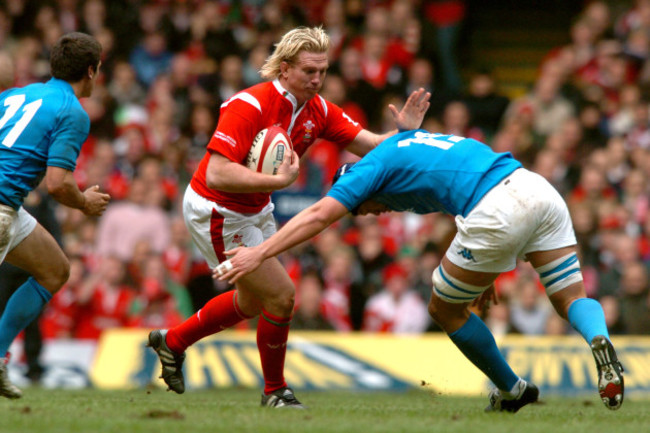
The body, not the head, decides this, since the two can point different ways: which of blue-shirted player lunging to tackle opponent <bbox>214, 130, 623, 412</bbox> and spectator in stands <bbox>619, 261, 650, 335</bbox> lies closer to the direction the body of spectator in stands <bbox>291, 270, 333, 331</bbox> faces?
the blue-shirted player lunging to tackle opponent

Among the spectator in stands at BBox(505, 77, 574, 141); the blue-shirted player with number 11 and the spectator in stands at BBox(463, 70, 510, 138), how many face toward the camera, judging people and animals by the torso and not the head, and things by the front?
2

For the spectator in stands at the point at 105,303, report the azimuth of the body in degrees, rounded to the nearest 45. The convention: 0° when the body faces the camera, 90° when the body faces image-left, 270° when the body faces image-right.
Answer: approximately 0°

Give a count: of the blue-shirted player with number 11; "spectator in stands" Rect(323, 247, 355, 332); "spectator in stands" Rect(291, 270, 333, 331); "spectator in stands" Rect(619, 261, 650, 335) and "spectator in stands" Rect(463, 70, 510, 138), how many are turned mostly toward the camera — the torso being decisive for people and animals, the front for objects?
4

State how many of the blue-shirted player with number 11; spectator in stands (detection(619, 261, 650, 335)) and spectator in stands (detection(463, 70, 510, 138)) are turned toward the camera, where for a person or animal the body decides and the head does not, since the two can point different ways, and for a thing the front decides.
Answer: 2

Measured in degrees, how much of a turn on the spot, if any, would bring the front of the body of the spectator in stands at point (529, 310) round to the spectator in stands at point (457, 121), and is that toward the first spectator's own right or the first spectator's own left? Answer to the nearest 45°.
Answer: approximately 135° to the first spectator's own right

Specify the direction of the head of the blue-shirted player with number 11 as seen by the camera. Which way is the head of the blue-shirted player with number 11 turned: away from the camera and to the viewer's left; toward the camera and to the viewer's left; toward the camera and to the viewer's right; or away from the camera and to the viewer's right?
away from the camera and to the viewer's right

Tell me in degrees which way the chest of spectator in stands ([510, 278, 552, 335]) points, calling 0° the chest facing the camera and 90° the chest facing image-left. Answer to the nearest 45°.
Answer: approximately 0°
